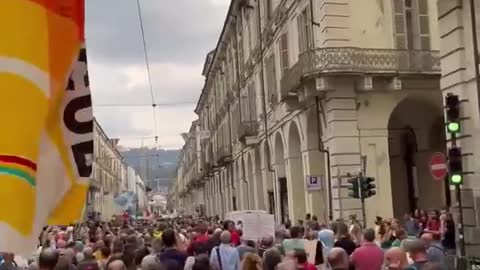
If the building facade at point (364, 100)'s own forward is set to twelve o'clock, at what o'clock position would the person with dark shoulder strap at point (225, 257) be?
The person with dark shoulder strap is roughly at 11 o'clock from the building facade.

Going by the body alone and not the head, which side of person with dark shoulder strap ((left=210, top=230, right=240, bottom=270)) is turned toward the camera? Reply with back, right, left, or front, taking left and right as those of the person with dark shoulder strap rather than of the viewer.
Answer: back

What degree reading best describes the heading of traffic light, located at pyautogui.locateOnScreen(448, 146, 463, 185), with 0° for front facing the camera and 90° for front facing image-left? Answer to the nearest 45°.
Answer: approximately 0°

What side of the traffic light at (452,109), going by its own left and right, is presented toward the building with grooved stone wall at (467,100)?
back

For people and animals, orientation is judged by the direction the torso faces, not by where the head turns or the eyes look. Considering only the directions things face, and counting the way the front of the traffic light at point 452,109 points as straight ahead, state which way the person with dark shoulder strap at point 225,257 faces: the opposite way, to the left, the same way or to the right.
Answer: the opposite way

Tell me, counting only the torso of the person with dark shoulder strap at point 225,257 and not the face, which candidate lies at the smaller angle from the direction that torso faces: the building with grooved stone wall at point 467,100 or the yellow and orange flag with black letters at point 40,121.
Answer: the building with grooved stone wall

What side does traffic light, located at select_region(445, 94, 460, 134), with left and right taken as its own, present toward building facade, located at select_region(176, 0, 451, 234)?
back
